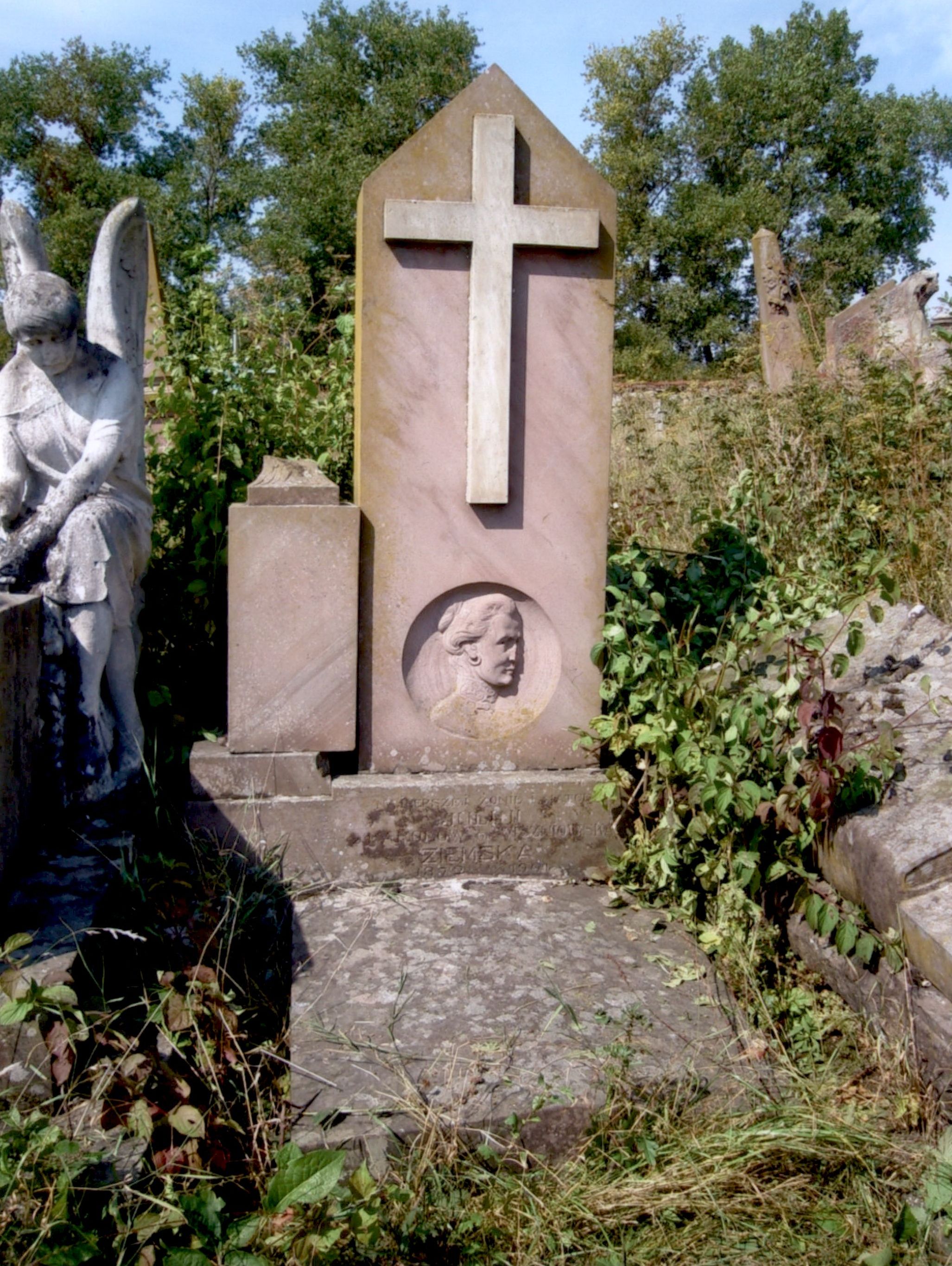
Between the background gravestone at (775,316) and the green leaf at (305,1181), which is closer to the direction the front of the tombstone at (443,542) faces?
the green leaf

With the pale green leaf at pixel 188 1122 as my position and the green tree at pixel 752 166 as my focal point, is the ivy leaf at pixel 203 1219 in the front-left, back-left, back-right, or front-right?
back-right

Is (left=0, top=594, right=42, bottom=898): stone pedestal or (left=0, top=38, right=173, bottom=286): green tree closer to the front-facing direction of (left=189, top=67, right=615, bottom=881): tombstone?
the stone pedestal

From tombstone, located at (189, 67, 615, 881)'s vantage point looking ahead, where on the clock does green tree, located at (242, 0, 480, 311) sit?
The green tree is roughly at 6 o'clock from the tombstone.

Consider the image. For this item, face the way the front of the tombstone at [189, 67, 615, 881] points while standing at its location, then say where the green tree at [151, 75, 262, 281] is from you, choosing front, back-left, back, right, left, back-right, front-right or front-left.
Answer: back

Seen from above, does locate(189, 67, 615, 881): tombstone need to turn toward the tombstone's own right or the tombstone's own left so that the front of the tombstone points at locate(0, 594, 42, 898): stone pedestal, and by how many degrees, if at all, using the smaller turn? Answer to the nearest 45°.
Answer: approximately 45° to the tombstone's own right

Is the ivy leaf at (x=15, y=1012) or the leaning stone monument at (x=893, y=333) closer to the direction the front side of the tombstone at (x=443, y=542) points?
the ivy leaf

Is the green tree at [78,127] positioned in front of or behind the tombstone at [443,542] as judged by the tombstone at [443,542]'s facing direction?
behind

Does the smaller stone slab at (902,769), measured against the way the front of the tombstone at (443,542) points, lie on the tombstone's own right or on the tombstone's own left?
on the tombstone's own left

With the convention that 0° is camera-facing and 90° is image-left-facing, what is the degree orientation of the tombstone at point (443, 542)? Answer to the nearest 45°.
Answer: approximately 0°

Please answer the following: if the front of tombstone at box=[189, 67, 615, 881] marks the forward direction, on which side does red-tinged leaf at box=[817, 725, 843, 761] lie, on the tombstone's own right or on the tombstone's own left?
on the tombstone's own left
